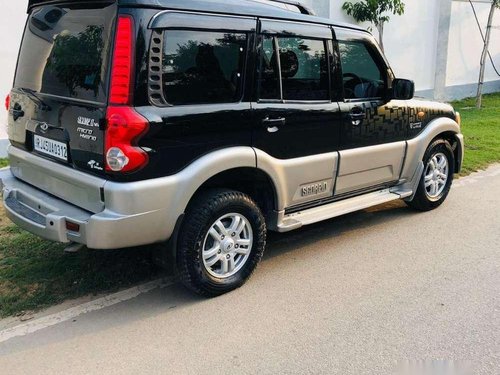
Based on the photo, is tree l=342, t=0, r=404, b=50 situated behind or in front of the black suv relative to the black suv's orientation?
in front

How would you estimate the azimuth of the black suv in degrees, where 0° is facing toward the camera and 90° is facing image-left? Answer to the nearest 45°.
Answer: approximately 225°

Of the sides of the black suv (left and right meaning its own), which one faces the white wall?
left
